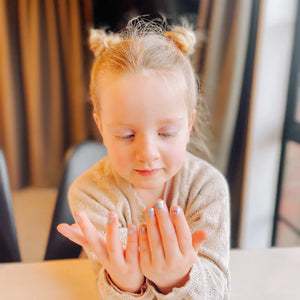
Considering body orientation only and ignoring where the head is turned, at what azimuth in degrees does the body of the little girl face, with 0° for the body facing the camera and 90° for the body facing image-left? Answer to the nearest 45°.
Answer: approximately 0°

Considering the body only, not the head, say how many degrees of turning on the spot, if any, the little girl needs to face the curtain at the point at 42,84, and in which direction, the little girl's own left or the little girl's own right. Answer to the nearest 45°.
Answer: approximately 180°
